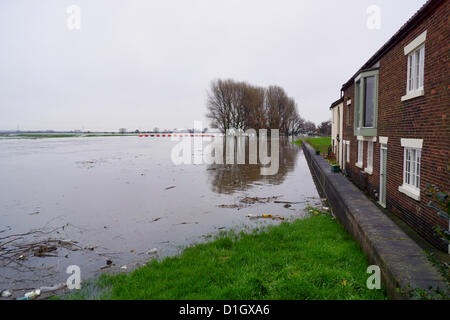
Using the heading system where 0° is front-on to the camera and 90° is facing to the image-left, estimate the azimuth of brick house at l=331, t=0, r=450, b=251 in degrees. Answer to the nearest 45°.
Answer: approximately 90°
